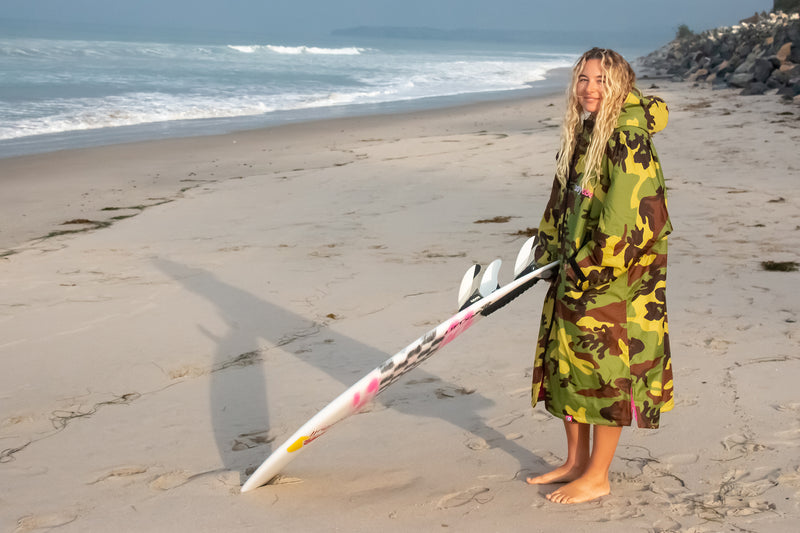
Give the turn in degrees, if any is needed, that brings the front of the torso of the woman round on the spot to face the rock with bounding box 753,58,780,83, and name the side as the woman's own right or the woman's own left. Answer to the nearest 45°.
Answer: approximately 135° to the woman's own right

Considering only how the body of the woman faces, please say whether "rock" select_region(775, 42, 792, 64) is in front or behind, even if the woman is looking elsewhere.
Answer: behind

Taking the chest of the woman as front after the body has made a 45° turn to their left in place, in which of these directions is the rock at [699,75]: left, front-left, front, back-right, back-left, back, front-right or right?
back

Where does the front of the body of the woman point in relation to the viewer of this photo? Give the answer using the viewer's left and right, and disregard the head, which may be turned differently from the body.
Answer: facing the viewer and to the left of the viewer

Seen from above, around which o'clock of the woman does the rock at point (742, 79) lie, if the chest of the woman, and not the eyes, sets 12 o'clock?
The rock is roughly at 5 o'clock from the woman.

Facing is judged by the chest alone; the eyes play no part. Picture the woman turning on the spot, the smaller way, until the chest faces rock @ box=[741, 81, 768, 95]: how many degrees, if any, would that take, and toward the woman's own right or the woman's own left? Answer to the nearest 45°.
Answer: approximately 135° to the woman's own right
